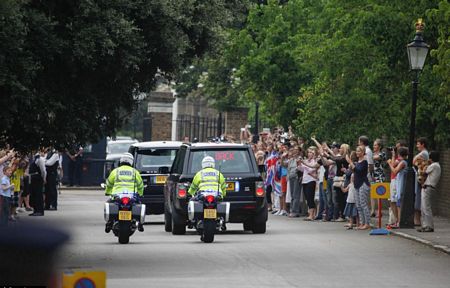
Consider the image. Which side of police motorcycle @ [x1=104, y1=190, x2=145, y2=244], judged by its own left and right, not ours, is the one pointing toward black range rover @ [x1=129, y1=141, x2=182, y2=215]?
front

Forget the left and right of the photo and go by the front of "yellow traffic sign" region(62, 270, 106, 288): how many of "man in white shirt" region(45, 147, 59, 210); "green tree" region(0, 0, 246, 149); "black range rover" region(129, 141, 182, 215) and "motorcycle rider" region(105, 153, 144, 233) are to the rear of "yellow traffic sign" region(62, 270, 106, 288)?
4

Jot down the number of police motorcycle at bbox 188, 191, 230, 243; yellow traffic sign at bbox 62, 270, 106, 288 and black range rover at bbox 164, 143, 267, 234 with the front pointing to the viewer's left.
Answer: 0

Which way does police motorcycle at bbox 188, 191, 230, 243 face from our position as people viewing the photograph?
facing away from the viewer

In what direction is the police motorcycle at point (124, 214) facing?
away from the camera

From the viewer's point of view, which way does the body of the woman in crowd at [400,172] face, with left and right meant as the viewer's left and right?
facing to the left of the viewer

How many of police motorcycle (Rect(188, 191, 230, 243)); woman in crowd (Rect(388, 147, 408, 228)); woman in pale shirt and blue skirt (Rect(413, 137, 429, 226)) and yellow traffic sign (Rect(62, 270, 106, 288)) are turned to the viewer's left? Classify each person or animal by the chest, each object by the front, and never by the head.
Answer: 2

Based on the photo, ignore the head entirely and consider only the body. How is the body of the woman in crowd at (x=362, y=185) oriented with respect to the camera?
to the viewer's left

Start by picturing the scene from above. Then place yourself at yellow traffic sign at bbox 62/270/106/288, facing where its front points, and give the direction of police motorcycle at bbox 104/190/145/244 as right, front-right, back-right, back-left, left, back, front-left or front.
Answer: back

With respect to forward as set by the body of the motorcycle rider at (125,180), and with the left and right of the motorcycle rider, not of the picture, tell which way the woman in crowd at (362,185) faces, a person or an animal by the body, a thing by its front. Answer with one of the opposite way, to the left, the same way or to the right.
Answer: to the left

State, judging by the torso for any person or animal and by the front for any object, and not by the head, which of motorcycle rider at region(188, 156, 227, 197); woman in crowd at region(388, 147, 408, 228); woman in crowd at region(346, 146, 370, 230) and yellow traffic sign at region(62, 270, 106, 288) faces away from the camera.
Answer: the motorcycle rider

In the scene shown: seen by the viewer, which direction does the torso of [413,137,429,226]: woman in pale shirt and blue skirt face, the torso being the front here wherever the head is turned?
to the viewer's left

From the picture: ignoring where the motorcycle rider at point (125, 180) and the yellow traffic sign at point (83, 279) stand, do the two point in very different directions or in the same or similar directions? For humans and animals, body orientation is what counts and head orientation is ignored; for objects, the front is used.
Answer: very different directions

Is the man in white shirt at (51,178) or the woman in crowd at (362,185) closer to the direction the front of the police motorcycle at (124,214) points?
the man in white shirt

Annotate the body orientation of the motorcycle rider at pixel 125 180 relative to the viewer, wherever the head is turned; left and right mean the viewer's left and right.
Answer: facing away from the viewer
